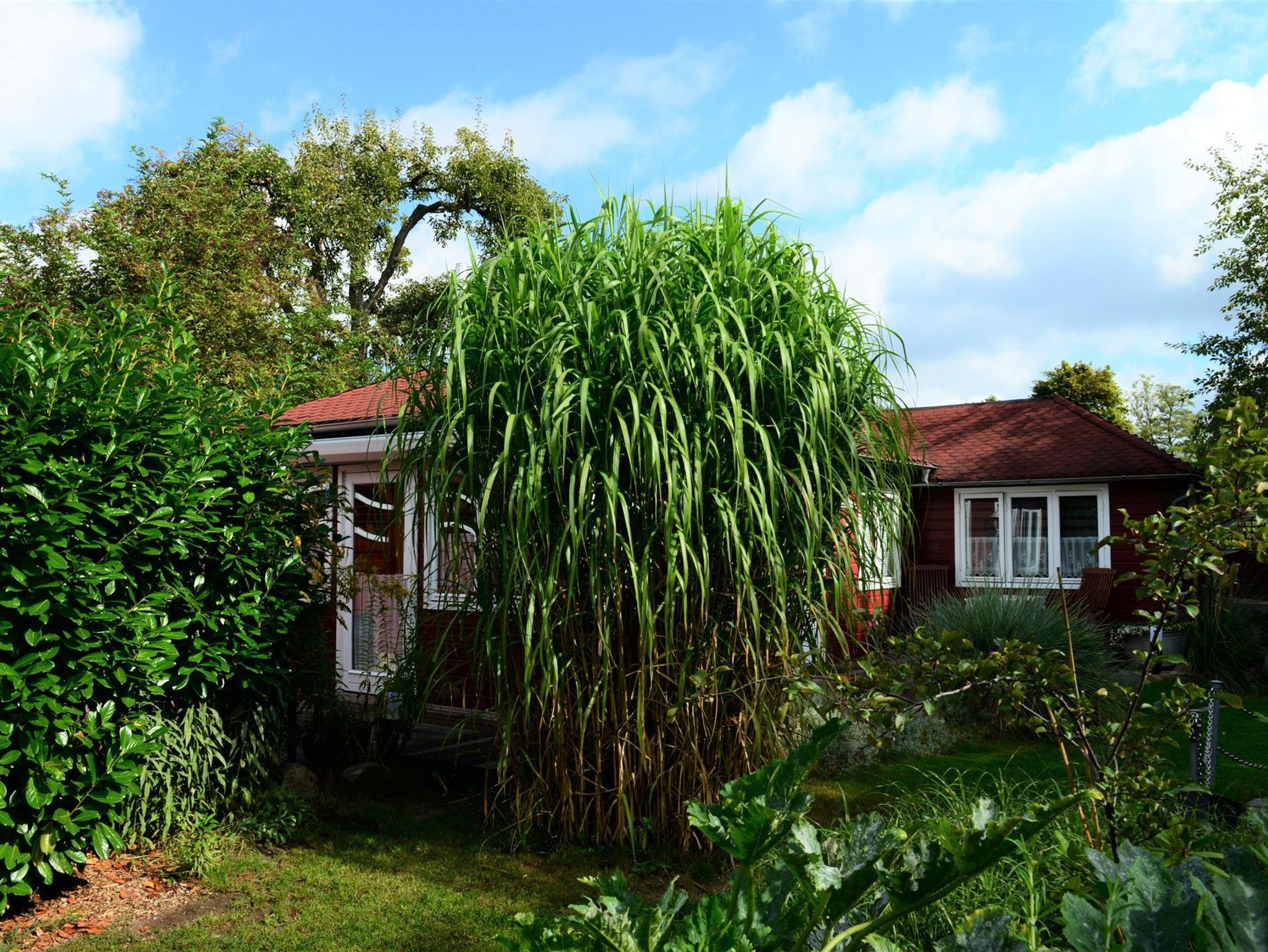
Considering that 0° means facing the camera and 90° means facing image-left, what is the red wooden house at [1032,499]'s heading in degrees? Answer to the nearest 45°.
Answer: approximately 0°

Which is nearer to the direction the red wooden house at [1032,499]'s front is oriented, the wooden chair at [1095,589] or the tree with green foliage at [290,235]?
the wooden chair

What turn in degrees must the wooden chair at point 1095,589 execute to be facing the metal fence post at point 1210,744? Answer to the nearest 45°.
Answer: approximately 45° to its left

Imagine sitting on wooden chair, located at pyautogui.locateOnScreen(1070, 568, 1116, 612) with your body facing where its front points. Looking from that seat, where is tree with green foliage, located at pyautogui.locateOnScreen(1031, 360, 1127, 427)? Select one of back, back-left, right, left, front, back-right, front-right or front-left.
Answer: back-right

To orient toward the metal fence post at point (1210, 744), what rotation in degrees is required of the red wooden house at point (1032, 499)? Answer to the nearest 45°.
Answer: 0° — it already faces it

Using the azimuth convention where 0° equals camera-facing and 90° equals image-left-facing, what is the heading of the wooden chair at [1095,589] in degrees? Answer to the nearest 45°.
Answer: approximately 45°
